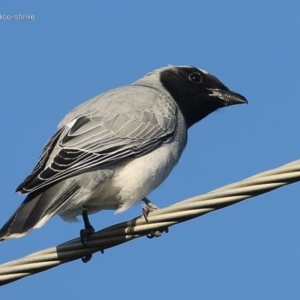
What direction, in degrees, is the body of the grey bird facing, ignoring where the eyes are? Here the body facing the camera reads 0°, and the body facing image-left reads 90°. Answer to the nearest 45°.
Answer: approximately 270°
